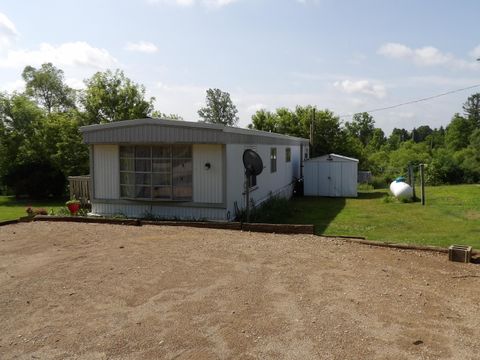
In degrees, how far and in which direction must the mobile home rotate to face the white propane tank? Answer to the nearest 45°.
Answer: approximately 135° to its left

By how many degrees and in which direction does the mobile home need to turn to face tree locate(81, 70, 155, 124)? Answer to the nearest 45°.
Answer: approximately 180°

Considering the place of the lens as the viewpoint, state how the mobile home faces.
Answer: facing the viewer

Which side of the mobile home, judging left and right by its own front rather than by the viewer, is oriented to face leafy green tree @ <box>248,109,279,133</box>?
back

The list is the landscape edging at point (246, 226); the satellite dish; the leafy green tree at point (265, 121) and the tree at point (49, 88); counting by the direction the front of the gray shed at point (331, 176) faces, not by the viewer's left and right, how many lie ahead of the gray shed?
2

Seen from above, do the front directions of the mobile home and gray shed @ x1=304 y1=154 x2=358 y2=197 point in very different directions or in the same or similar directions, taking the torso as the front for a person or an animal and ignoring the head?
same or similar directions

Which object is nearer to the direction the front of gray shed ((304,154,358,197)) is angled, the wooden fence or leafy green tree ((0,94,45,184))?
the wooden fence

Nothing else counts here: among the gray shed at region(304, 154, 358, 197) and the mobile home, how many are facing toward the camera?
2

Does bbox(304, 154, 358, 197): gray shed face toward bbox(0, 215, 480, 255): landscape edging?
yes

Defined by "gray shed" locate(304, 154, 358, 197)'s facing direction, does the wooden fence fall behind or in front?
in front

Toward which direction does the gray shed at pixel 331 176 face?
toward the camera

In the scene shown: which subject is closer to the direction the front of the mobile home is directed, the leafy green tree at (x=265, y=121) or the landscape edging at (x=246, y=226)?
the landscape edging

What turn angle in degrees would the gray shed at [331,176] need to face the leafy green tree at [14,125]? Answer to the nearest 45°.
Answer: approximately 90° to its right

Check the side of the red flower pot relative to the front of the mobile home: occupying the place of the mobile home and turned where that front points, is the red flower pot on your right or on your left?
on your right
